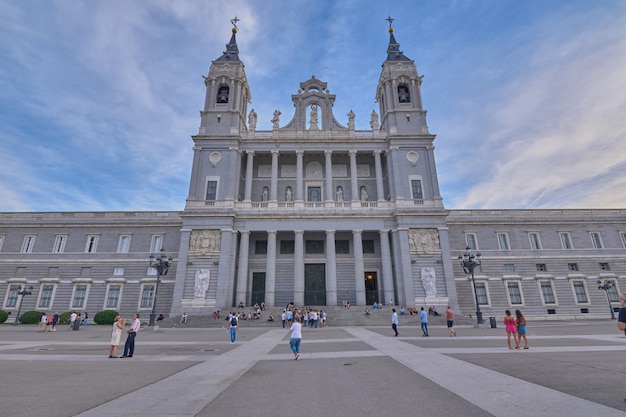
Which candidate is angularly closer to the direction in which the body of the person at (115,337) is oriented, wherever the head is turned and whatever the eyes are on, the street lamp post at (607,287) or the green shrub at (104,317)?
the street lamp post

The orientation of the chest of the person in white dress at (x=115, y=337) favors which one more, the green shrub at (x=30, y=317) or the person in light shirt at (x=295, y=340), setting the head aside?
the person in light shirt

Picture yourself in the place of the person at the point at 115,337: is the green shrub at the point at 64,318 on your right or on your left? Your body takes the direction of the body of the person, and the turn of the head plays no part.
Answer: on your left

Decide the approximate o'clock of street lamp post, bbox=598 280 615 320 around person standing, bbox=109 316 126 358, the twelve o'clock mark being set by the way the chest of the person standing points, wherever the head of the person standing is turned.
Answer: The street lamp post is roughly at 12 o'clock from the person standing.

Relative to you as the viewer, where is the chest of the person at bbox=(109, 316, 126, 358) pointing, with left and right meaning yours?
facing to the right of the viewer

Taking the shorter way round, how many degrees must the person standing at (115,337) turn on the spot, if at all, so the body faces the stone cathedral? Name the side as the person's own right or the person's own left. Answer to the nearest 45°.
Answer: approximately 45° to the person's own left

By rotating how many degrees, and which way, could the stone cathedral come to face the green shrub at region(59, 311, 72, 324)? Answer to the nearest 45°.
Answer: approximately 90° to its right

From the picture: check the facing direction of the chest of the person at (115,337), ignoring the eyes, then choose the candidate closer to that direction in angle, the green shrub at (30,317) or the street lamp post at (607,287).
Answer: the street lamp post

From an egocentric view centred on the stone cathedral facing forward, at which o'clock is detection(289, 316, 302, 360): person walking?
The person walking is roughly at 12 o'clock from the stone cathedral.

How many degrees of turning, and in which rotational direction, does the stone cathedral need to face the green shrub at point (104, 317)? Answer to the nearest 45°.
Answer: approximately 90° to its right

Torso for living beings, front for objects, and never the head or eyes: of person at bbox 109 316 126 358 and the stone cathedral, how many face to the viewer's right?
1
